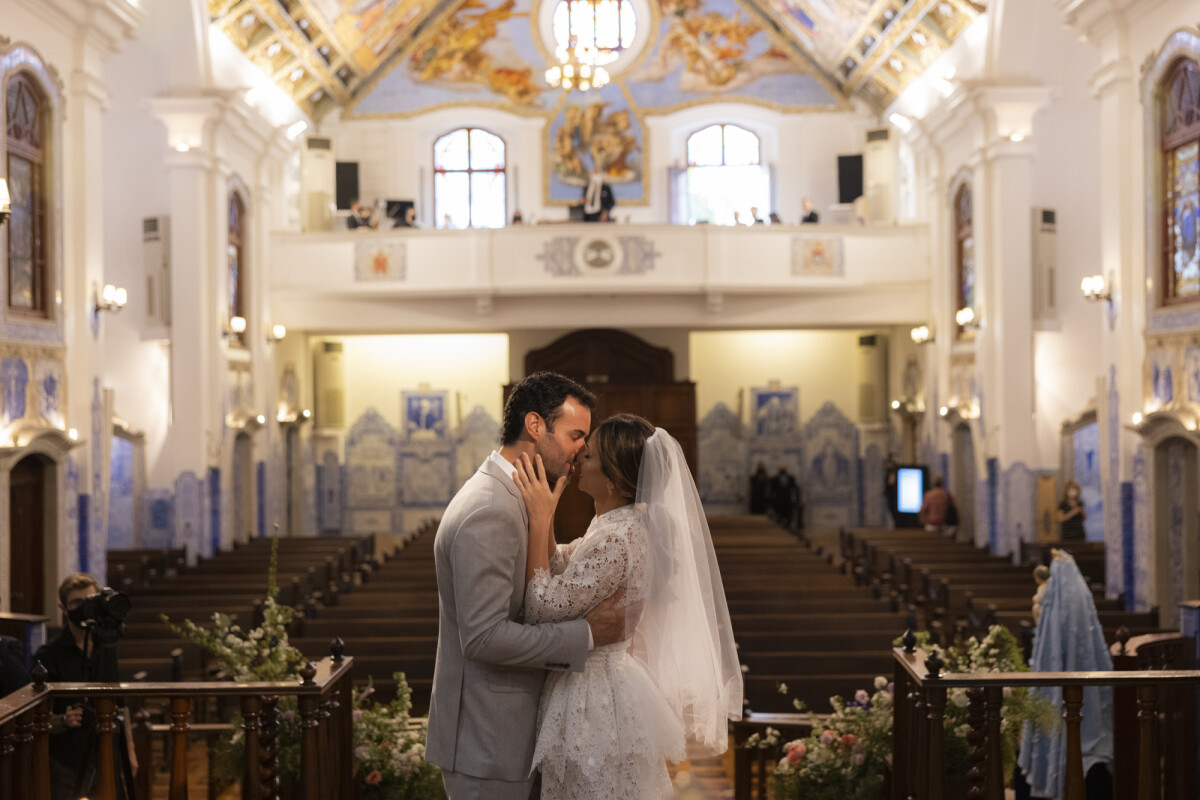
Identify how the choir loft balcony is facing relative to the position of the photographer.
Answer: facing the viewer

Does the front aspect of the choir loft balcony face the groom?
yes

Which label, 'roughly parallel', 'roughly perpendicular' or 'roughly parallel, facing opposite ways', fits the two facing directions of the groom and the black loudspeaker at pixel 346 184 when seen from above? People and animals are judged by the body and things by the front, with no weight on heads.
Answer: roughly perpendicular

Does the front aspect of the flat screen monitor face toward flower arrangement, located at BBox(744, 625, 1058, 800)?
yes

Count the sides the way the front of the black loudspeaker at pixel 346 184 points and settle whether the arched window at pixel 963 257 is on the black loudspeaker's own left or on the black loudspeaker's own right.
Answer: on the black loudspeaker's own left

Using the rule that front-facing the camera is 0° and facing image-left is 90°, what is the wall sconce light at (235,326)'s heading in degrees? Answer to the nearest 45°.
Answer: approximately 270°

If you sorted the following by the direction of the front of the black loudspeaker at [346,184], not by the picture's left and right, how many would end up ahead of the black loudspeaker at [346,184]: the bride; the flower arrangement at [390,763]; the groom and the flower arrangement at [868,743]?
4

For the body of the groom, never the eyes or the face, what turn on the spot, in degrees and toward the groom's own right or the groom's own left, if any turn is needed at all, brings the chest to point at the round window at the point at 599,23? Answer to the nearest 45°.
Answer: approximately 90° to the groom's own left

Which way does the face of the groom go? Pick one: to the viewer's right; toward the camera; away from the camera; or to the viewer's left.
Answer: to the viewer's right

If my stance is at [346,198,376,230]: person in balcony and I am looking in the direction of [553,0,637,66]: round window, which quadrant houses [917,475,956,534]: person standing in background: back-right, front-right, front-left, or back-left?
front-right

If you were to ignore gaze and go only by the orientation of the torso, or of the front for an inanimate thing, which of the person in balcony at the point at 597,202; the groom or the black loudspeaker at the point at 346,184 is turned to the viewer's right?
the groom

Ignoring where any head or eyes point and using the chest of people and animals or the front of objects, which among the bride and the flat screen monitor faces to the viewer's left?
the bride

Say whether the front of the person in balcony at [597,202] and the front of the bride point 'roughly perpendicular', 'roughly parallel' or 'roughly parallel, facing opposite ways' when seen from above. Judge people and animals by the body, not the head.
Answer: roughly perpendicular

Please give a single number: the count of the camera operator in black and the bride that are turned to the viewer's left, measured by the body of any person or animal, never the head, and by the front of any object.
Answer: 1

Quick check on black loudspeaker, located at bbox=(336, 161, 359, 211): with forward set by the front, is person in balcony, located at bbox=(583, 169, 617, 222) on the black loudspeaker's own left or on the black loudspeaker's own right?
on the black loudspeaker's own left

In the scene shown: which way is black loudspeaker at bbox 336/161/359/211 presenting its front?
toward the camera

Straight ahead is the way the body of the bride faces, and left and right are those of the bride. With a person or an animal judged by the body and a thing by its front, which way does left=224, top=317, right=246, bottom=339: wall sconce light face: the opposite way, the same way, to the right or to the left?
the opposite way

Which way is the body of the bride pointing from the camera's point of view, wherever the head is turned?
to the viewer's left

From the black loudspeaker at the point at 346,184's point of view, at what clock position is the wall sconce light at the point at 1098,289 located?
The wall sconce light is roughly at 11 o'clock from the black loudspeaker.

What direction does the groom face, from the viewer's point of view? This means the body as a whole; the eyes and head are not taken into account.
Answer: to the viewer's right
